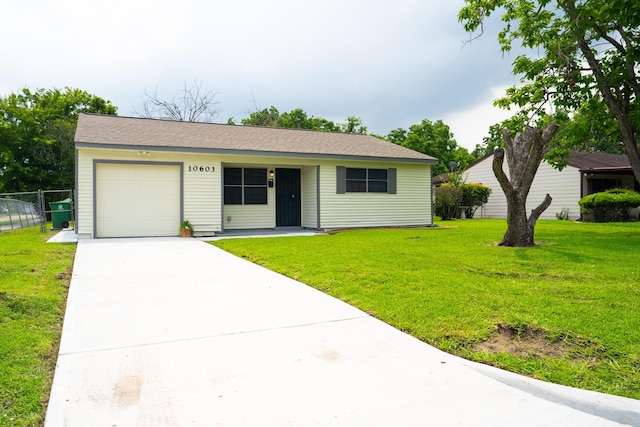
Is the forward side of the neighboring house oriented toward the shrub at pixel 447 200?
no

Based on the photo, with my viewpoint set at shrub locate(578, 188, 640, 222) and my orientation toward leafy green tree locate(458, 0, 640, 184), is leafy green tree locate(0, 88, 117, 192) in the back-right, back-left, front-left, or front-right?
front-right

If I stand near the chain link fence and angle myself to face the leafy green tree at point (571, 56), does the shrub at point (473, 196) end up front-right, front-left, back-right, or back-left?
front-left

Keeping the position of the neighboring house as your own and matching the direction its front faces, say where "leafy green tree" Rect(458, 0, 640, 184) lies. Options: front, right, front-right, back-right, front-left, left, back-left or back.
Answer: front-right

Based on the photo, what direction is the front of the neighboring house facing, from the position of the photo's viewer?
facing the viewer and to the right of the viewer

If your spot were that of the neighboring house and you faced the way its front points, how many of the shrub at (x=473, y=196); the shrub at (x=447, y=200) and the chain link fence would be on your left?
0

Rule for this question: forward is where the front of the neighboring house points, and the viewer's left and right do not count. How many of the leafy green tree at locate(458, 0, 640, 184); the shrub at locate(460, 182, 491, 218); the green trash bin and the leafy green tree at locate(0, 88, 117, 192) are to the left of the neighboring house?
0

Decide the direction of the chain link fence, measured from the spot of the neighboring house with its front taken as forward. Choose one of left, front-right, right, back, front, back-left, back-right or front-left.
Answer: right

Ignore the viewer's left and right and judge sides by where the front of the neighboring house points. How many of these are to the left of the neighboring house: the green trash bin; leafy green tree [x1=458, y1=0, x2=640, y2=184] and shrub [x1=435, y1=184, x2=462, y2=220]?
0

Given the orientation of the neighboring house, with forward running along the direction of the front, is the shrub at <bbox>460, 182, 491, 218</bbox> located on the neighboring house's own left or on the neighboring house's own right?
on the neighboring house's own right

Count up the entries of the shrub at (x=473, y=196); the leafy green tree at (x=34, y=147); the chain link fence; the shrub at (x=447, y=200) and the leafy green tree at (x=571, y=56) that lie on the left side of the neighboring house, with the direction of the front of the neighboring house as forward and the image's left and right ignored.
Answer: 0

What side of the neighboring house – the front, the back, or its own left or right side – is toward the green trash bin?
right

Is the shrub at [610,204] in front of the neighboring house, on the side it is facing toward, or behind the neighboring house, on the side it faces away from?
in front

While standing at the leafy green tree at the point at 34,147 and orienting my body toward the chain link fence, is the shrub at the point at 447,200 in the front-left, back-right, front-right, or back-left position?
front-left

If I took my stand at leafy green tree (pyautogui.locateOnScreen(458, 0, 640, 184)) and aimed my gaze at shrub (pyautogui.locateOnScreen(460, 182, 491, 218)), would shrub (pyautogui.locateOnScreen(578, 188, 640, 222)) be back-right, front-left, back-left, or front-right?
front-right
